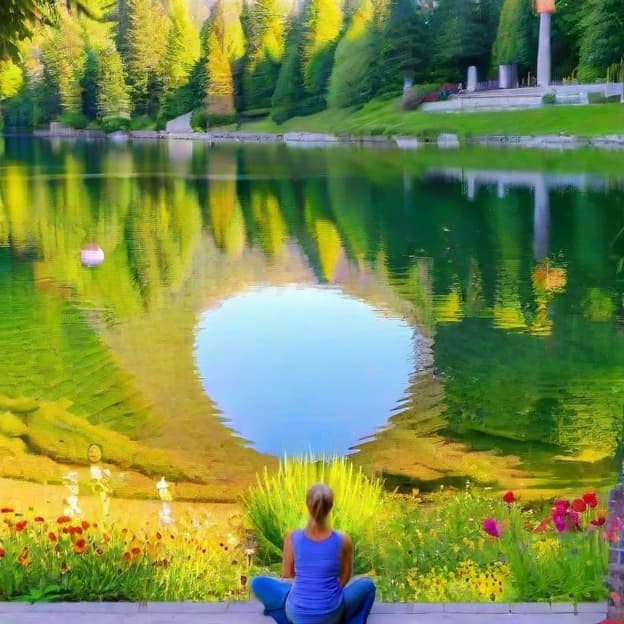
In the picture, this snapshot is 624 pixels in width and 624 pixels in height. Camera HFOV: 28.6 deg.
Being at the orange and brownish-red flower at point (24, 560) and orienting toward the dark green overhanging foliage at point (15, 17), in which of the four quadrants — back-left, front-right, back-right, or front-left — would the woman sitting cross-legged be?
back-right

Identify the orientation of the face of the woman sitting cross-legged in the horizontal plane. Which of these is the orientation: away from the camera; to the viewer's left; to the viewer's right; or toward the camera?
away from the camera

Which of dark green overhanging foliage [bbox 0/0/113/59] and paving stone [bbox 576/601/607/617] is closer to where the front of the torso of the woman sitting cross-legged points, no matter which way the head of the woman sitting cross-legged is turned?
the dark green overhanging foliage

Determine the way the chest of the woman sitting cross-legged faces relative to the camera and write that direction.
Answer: away from the camera

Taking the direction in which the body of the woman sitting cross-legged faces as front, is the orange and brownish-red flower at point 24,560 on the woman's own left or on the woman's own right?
on the woman's own left

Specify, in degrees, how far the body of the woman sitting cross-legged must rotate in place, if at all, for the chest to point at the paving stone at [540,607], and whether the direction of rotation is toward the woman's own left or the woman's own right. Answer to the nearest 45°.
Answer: approximately 90° to the woman's own right

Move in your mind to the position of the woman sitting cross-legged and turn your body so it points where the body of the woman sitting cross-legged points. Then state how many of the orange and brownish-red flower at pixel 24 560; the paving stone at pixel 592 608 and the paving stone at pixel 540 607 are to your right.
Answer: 2

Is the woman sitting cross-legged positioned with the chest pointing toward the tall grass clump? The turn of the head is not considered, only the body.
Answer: yes
